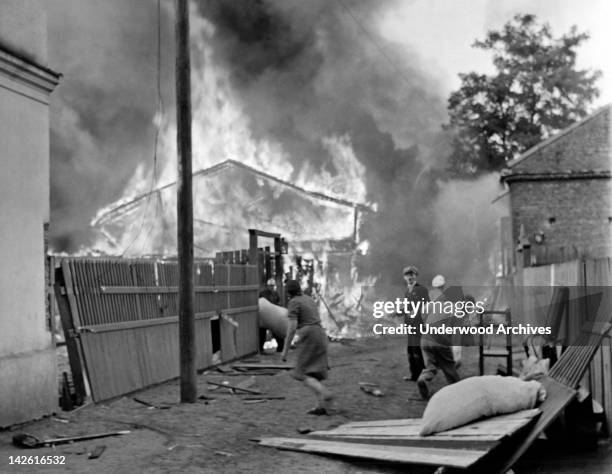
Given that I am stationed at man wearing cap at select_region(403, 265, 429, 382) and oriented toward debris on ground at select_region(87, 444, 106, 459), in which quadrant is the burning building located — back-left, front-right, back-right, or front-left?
back-right

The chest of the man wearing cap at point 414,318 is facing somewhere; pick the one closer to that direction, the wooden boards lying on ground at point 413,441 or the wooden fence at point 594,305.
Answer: the wooden boards lying on ground

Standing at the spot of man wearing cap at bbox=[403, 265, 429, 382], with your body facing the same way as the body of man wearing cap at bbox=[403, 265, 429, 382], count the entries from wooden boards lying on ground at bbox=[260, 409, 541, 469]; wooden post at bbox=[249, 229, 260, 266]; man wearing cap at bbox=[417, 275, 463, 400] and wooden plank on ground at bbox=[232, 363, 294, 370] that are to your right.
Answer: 2

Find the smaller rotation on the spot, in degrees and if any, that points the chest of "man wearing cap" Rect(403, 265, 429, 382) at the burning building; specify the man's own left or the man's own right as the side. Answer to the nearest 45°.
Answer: approximately 135° to the man's own right

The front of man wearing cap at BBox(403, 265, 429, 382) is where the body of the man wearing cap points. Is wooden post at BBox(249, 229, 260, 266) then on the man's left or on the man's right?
on the man's right

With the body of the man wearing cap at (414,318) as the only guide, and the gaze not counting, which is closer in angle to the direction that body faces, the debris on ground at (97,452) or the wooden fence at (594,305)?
the debris on ground

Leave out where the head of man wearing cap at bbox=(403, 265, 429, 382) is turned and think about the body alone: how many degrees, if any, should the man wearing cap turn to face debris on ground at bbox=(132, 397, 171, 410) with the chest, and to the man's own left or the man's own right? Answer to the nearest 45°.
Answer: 0° — they already face it

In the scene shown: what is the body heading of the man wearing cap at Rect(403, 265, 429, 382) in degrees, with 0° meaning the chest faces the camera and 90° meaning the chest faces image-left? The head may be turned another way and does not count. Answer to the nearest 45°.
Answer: approximately 45°

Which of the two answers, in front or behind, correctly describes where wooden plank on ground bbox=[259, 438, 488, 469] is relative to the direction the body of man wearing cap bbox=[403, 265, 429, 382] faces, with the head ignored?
in front

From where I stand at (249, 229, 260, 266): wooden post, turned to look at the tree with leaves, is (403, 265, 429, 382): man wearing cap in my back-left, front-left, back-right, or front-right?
back-right

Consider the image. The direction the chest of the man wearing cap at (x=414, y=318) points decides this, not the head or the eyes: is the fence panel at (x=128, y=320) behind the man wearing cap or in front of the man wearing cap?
in front

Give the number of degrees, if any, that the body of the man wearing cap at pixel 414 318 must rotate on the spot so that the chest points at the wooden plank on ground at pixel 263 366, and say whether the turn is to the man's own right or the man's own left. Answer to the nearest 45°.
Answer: approximately 90° to the man's own right

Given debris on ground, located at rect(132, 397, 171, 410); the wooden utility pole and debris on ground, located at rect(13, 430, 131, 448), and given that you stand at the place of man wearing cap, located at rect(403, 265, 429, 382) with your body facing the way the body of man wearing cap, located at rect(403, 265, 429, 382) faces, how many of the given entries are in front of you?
3

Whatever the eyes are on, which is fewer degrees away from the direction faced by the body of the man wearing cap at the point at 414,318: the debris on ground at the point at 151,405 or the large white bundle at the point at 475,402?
the debris on ground

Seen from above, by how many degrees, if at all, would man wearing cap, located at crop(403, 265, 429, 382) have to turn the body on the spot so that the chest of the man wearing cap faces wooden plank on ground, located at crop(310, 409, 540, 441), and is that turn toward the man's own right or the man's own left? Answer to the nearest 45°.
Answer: approximately 45° to the man's own left

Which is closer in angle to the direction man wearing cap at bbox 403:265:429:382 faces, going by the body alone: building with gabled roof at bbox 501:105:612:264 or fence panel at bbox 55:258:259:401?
the fence panel

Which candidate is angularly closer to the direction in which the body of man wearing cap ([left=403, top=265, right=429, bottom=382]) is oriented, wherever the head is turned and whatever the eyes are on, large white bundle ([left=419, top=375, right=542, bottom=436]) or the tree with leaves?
the large white bundle
